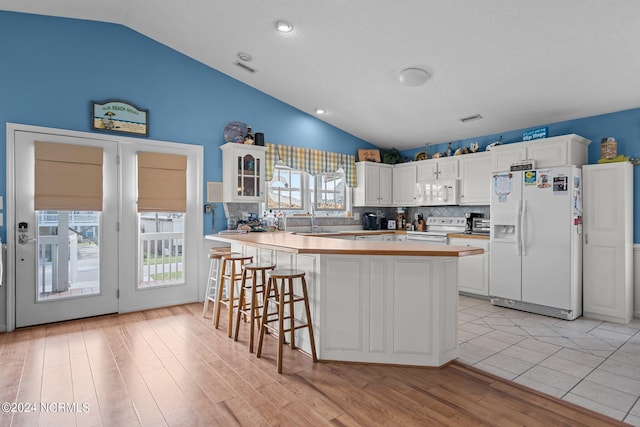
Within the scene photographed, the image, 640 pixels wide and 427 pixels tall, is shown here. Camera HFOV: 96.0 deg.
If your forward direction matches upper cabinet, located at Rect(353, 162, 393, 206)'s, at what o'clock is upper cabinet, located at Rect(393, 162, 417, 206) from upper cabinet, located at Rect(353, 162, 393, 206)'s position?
upper cabinet, located at Rect(393, 162, 417, 206) is roughly at 10 o'clock from upper cabinet, located at Rect(353, 162, 393, 206).

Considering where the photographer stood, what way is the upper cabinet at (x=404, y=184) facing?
facing the viewer

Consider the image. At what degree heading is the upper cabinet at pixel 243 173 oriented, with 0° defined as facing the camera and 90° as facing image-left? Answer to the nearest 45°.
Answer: approximately 315°

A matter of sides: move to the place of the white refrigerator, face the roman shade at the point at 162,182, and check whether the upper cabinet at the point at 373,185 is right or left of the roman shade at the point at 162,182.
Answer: right

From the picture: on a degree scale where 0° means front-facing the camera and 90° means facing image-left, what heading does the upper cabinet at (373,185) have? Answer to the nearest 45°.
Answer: approximately 315°

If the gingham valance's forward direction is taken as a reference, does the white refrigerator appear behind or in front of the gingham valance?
in front

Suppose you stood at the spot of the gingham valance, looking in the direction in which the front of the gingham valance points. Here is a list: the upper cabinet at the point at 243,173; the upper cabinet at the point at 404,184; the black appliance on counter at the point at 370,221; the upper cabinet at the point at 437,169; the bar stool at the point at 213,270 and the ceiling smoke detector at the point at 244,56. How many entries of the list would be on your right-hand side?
3

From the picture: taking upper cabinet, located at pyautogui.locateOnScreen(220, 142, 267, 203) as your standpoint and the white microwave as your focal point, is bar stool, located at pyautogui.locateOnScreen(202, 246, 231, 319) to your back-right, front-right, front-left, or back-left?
back-right

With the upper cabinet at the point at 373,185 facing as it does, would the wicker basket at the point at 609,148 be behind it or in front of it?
in front

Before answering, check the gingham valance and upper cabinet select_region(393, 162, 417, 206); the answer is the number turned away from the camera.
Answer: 0

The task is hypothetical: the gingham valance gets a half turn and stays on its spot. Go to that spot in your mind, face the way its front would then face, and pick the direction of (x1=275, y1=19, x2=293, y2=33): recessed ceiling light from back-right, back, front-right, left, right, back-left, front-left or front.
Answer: back-left

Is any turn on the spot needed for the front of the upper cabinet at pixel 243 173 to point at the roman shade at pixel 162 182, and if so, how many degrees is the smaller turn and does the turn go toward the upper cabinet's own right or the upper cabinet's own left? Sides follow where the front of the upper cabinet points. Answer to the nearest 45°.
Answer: approximately 135° to the upper cabinet's own right
